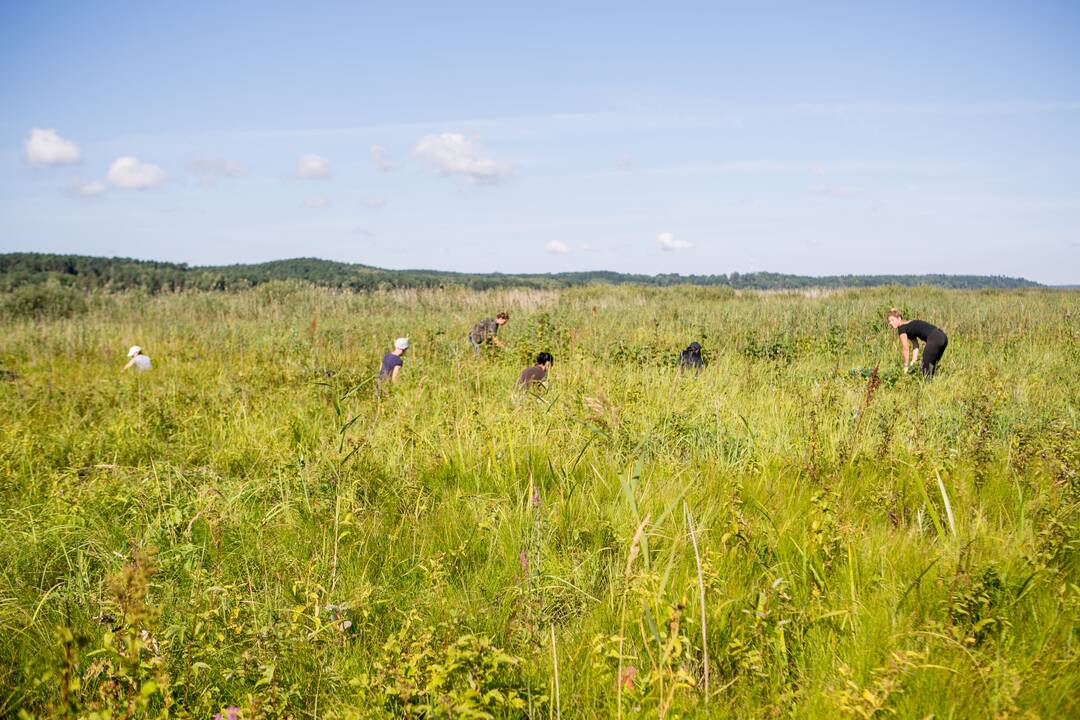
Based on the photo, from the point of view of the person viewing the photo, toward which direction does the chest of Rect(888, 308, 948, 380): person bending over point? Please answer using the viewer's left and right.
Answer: facing to the left of the viewer

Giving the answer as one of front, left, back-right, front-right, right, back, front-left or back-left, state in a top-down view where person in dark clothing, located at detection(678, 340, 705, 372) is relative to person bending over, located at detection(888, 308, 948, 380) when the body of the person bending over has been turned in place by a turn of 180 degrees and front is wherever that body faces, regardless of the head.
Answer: back-right
